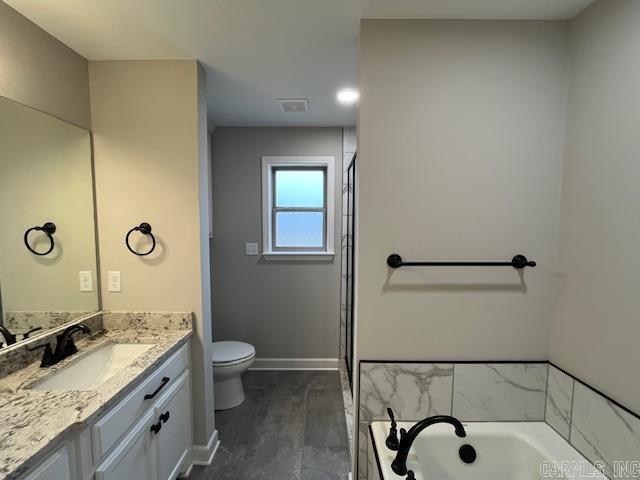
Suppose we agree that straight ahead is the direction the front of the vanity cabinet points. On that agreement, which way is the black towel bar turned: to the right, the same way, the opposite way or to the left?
to the right

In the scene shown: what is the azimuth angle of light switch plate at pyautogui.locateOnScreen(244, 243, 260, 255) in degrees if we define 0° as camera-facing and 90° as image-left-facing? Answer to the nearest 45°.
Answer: approximately 0°

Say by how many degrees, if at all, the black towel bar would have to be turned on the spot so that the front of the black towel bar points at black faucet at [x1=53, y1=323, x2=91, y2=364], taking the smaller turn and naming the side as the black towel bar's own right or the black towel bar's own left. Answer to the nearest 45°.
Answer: approximately 45° to the black towel bar's own right

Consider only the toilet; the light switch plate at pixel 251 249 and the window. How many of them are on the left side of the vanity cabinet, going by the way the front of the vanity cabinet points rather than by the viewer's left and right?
3
